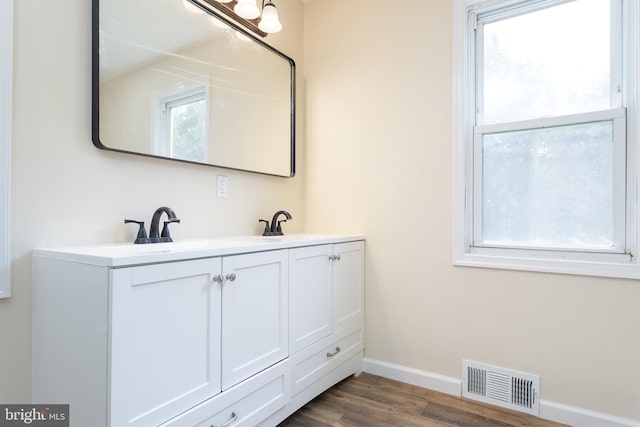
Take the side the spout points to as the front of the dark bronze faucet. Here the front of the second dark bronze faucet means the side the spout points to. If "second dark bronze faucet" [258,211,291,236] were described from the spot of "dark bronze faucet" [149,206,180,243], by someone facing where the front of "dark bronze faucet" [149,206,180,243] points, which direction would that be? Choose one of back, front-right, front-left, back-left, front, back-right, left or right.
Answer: left

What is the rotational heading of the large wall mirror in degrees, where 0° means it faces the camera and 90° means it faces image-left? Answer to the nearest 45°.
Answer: approximately 315°

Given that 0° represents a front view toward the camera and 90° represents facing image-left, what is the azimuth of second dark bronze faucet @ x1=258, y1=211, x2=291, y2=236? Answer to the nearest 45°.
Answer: approximately 315°

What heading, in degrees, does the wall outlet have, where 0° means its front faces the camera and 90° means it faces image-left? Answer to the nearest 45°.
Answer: approximately 315°
